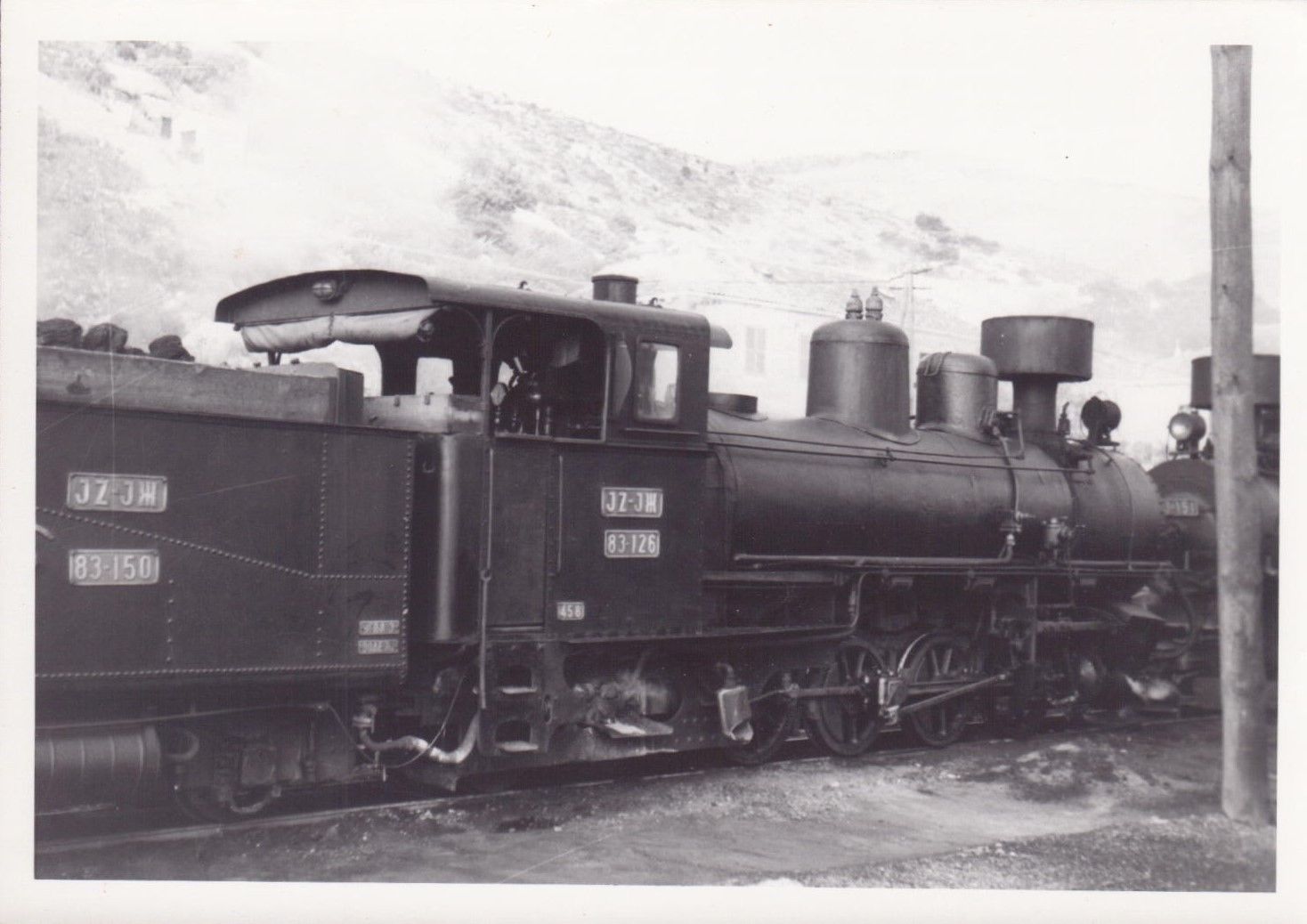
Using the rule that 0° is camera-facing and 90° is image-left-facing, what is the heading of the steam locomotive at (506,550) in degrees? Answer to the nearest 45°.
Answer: approximately 225°

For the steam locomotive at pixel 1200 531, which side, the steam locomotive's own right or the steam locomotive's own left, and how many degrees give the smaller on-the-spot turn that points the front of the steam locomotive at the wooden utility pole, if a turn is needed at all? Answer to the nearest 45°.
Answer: approximately 45° to the steam locomotive's own left

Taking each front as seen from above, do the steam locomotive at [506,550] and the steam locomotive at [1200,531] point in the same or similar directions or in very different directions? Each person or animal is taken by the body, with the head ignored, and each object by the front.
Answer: very different directions

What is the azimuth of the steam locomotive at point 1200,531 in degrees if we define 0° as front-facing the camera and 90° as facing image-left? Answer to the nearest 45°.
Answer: approximately 45°

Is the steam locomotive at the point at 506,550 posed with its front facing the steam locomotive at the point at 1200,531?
yes
